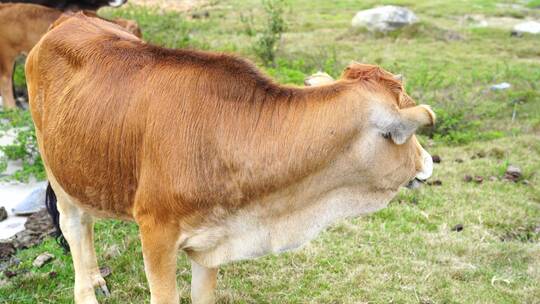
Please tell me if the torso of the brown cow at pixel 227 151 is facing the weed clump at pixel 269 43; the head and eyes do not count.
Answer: no

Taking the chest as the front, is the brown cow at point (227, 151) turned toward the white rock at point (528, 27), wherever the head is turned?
no

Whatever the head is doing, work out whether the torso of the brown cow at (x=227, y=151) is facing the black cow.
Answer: no

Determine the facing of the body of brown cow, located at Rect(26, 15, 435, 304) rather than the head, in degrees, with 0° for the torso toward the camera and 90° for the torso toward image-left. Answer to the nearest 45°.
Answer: approximately 315°
